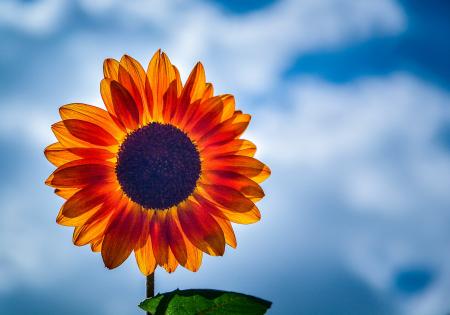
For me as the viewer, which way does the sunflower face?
facing the viewer
